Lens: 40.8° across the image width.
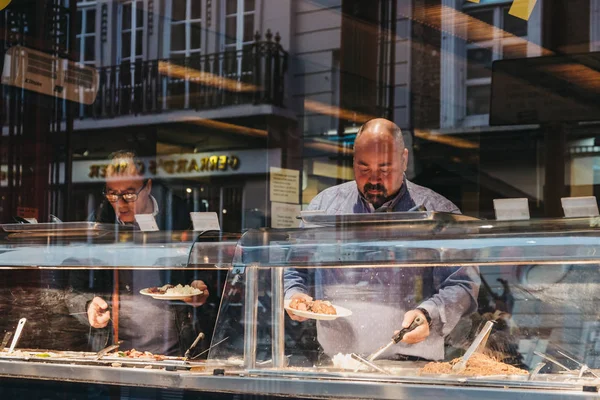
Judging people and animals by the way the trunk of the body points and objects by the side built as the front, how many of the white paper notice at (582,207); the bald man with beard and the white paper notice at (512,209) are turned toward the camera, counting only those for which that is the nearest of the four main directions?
3

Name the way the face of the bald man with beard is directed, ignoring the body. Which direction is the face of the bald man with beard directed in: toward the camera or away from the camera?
toward the camera

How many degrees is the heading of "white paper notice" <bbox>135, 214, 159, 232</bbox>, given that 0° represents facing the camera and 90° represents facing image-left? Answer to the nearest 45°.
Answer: approximately 0°

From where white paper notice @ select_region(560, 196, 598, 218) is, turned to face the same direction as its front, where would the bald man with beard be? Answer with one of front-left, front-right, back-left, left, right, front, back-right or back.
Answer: right

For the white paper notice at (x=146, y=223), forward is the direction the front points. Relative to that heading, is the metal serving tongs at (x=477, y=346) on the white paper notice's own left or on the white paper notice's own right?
on the white paper notice's own left

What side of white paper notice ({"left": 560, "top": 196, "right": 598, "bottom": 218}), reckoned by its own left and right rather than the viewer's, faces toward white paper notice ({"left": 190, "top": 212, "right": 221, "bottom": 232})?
right

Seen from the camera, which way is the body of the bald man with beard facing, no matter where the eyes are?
toward the camera

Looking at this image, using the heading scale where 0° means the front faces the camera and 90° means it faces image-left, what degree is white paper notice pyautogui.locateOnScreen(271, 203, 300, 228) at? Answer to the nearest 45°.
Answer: approximately 0°

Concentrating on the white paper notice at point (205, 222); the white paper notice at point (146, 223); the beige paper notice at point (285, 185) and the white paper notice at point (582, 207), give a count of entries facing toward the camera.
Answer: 4

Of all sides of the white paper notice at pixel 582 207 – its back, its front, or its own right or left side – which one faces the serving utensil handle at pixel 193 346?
right

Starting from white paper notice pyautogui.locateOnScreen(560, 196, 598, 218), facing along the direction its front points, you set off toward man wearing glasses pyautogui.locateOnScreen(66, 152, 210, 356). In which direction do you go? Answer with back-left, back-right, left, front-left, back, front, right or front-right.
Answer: right

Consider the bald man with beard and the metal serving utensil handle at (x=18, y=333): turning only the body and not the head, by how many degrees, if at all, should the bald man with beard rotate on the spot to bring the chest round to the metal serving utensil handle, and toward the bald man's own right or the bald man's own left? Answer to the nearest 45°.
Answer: approximately 90° to the bald man's own right

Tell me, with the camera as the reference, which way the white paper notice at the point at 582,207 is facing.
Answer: facing the viewer

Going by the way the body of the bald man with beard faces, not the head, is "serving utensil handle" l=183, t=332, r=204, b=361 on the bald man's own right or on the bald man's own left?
on the bald man's own right

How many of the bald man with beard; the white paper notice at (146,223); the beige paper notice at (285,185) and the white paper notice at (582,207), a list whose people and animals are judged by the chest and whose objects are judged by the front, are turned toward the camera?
4
